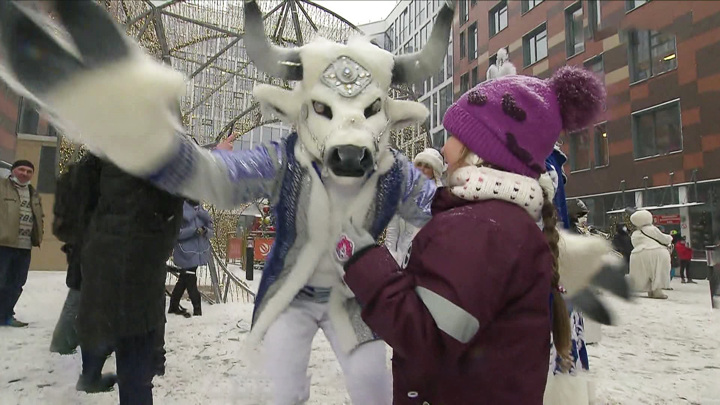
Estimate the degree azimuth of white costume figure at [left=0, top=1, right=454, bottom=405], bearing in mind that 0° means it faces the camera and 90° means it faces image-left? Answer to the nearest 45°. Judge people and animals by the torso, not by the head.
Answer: approximately 0°

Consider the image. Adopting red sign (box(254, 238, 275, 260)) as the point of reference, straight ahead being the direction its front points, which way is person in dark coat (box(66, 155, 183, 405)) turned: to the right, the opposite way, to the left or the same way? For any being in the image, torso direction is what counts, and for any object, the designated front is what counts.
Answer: the opposite way

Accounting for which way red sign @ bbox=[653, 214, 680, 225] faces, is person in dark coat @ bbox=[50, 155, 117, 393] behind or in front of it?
in front

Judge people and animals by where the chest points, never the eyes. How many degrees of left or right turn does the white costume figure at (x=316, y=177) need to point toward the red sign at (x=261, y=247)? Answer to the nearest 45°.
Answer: approximately 180°

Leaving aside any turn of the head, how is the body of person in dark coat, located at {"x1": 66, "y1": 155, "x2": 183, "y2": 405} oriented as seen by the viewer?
away from the camera
